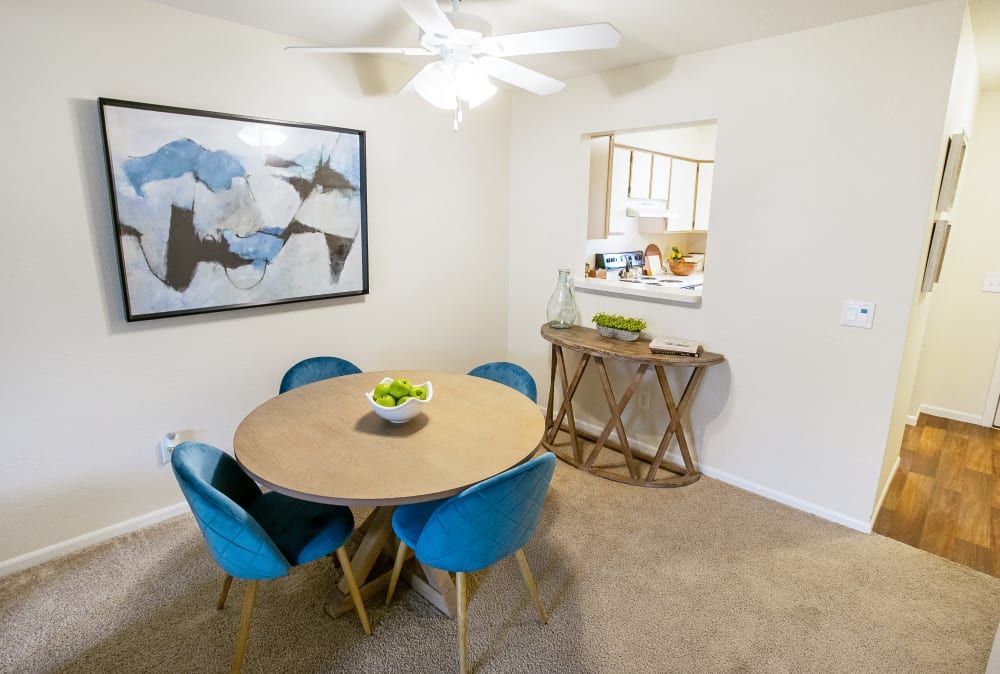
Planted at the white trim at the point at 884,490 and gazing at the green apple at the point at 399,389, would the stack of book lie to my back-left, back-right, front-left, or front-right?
front-right

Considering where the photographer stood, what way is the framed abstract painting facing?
facing the viewer and to the right of the viewer

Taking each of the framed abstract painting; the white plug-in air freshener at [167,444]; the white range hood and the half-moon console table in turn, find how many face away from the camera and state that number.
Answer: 0

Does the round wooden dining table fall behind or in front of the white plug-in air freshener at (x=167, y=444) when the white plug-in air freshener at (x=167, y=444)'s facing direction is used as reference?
in front

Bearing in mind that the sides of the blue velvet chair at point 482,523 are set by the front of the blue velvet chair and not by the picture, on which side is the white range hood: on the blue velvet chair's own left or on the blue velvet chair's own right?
on the blue velvet chair's own right

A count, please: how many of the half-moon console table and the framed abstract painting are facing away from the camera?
0

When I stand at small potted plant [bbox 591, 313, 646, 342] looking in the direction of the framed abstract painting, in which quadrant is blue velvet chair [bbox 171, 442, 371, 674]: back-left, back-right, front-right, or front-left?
front-left

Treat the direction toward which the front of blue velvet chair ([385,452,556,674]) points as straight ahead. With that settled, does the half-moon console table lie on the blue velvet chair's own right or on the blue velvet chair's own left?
on the blue velvet chair's own right

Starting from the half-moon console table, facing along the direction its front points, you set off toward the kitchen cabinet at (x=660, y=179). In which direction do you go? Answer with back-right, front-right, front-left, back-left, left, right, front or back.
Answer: back-right

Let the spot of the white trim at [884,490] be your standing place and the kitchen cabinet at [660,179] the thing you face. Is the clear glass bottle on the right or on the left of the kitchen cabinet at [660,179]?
left

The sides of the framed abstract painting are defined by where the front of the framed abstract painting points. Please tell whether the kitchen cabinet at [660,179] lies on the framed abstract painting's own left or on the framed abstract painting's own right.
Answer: on the framed abstract painting's own left

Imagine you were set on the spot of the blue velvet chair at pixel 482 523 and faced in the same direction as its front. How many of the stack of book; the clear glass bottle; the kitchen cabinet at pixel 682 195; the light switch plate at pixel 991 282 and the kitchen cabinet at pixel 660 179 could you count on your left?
0

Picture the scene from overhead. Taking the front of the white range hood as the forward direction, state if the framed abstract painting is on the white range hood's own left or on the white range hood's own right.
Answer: on the white range hood's own right

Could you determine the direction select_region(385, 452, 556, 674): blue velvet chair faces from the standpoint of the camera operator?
facing away from the viewer and to the left of the viewer

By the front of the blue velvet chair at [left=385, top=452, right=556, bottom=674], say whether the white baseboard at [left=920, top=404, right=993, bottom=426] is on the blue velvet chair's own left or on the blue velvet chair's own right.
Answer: on the blue velvet chair's own right

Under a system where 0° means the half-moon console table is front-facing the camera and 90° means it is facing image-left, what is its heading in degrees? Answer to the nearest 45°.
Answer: approximately 45°

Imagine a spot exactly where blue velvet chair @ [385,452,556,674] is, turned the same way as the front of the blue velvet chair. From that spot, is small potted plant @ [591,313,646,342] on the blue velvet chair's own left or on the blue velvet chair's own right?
on the blue velvet chair's own right

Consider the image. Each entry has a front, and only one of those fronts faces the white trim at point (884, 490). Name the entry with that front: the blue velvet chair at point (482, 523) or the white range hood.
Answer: the white range hood

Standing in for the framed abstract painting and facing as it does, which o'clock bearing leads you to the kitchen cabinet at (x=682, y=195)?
The kitchen cabinet is roughly at 10 o'clock from the framed abstract painting.

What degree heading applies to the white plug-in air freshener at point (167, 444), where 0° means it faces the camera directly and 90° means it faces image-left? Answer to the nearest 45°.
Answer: approximately 315°
